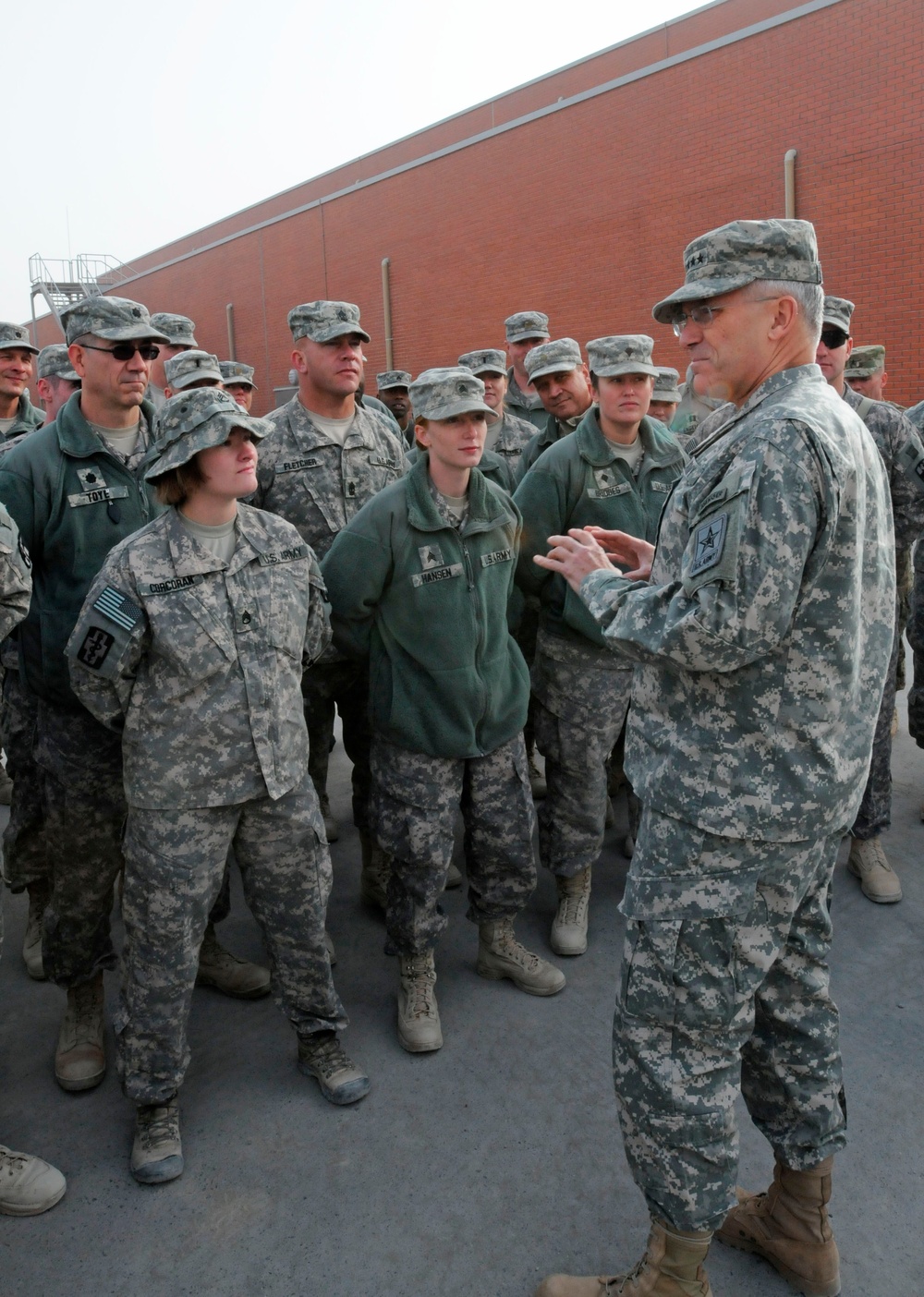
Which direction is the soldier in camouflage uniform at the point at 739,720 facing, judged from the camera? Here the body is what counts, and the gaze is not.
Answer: to the viewer's left

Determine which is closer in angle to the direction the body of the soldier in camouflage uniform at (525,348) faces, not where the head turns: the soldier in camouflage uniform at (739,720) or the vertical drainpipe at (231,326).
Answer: the soldier in camouflage uniform

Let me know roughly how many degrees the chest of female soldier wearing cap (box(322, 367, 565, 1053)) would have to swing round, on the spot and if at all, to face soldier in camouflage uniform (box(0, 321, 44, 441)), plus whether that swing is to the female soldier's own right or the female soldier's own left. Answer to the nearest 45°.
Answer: approximately 180°

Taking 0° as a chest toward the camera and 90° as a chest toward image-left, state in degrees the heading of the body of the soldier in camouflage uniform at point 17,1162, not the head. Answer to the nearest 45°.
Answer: approximately 270°

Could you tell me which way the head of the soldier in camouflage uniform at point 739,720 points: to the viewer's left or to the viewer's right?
to the viewer's left

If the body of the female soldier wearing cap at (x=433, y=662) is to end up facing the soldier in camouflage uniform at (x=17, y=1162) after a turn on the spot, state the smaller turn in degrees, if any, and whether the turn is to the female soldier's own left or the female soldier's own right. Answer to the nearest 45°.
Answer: approximately 90° to the female soldier's own right

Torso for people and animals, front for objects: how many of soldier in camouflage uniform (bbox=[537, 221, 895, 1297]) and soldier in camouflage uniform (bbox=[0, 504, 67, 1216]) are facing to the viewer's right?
1

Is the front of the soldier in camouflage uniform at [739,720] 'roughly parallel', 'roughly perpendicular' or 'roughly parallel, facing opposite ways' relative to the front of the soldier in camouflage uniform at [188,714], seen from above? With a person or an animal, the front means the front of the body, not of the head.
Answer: roughly parallel, facing opposite ways

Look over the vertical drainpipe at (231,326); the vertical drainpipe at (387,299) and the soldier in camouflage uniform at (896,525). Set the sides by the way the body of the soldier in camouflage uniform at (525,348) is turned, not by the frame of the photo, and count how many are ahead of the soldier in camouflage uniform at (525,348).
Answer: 1

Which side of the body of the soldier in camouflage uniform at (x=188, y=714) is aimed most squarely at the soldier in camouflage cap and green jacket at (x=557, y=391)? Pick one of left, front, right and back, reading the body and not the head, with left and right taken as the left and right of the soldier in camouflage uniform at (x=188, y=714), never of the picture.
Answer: left

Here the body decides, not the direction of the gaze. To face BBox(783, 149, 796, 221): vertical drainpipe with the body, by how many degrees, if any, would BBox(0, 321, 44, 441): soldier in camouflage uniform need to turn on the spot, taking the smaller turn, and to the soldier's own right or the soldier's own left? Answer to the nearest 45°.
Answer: approximately 90° to the soldier's own left

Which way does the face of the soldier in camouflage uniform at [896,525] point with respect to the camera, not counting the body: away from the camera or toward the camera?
toward the camera

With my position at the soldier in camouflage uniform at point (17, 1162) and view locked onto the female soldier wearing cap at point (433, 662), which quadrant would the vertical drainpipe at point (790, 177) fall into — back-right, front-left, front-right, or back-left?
front-left

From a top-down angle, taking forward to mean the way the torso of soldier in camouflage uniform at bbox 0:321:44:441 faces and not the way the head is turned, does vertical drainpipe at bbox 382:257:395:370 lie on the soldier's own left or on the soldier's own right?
on the soldier's own left

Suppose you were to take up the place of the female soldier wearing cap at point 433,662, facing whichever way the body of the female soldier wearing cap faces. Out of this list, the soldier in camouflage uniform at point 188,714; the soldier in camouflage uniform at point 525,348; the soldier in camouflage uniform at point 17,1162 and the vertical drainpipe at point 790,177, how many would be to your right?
2

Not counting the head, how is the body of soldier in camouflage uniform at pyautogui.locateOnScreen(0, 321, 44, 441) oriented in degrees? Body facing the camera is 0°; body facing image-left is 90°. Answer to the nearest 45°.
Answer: approximately 315°
